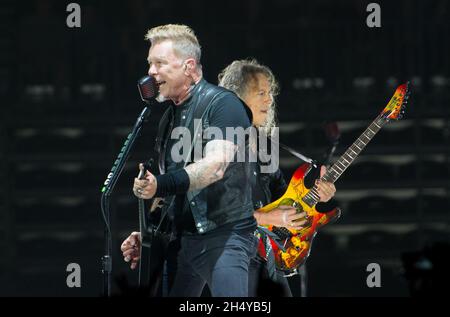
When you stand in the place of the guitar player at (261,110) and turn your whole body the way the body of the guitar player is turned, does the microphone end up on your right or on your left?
on your right

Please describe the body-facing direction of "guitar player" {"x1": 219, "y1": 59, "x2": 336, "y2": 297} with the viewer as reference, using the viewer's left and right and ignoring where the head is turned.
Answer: facing the viewer and to the right of the viewer

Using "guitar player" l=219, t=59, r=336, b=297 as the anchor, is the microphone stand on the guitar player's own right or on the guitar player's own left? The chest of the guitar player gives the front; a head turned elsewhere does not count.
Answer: on the guitar player's own right
